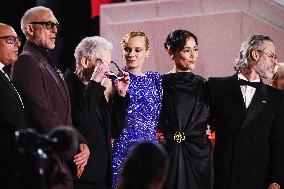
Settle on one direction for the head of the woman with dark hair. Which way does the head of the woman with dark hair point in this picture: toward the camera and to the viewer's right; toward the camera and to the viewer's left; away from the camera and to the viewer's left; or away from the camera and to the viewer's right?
toward the camera and to the viewer's right

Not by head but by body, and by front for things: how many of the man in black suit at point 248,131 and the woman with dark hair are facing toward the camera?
2

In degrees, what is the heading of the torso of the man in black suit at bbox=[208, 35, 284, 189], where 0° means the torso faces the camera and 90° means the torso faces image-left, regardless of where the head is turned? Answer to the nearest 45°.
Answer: approximately 0°

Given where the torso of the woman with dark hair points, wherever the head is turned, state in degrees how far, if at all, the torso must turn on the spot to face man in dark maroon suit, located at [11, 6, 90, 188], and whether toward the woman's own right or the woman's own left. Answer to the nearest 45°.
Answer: approximately 45° to the woman's own right

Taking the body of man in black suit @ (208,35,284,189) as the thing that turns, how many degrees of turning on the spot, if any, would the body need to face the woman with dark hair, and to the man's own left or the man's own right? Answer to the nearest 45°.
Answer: approximately 90° to the man's own right

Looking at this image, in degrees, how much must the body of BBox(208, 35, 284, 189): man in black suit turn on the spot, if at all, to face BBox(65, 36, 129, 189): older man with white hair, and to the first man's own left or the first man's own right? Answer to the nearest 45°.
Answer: approximately 90° to the first man's own right

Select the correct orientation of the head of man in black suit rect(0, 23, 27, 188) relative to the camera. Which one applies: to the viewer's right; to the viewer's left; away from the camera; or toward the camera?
to the viewer's right

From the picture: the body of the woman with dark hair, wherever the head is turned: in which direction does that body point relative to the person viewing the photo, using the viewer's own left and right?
facing the viewer

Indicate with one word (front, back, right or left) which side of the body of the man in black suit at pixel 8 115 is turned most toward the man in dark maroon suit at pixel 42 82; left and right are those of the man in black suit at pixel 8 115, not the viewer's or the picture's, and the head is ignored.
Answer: left

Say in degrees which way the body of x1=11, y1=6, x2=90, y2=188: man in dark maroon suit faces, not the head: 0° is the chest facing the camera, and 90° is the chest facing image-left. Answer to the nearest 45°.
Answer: approximately 315°
